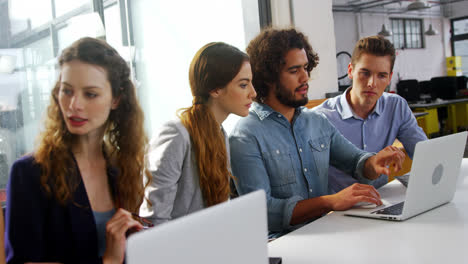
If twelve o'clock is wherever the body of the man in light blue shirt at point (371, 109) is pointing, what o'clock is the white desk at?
The white desk is roughly at 12 o'clock from the man in light blue shirt.

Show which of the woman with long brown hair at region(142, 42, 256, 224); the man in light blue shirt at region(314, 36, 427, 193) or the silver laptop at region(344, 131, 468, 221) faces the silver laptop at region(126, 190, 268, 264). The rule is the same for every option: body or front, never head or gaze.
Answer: the man in light blue shirt

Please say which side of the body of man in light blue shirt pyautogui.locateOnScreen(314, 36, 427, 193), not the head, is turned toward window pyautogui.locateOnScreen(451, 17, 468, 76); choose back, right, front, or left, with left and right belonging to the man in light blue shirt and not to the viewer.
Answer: back

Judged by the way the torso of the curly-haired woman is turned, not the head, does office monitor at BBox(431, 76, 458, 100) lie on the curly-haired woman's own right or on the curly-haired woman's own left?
on the curly-haired woman's own left

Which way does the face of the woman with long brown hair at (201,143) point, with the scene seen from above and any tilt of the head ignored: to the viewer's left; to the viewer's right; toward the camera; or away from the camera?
to the viewer's right

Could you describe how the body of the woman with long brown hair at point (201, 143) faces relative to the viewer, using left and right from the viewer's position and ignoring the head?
facing to the right of the viewer

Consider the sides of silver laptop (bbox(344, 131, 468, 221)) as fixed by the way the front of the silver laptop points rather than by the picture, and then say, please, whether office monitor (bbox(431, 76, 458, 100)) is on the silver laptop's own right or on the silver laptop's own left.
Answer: on the silver laptop's own right
